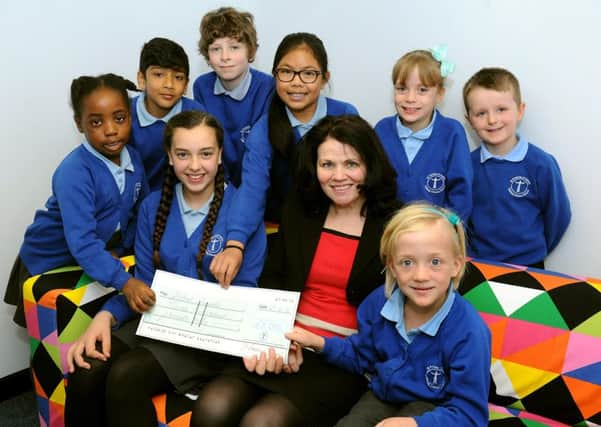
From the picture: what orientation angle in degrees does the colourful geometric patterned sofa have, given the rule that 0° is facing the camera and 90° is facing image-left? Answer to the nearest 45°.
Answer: approximately 0°

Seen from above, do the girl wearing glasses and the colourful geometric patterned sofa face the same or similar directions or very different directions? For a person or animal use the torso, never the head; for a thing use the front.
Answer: same or similar directions

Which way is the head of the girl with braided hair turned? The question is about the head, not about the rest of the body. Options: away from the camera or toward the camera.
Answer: toward the camera

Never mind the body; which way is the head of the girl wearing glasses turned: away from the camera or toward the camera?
toward the camera

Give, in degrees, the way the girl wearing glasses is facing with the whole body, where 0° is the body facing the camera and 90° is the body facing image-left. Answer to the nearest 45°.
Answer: approximately 0°

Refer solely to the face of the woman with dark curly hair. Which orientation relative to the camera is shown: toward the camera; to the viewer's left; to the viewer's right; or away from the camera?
toward the camera

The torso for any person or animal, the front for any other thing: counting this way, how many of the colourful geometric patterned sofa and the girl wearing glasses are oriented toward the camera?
2
